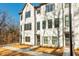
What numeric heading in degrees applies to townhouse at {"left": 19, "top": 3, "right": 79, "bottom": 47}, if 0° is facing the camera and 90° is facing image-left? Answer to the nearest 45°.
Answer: approximately 45°
